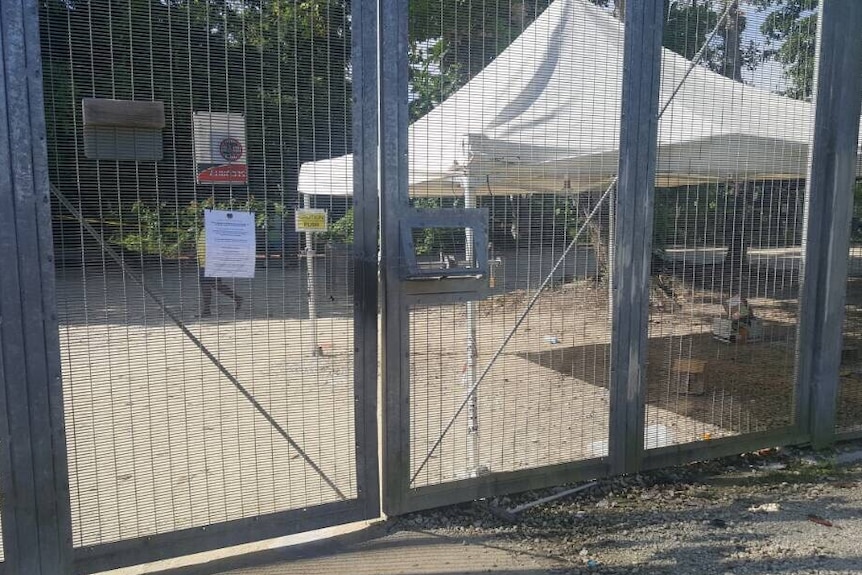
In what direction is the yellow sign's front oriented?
toward the camera

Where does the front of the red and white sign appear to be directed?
toward the camera
